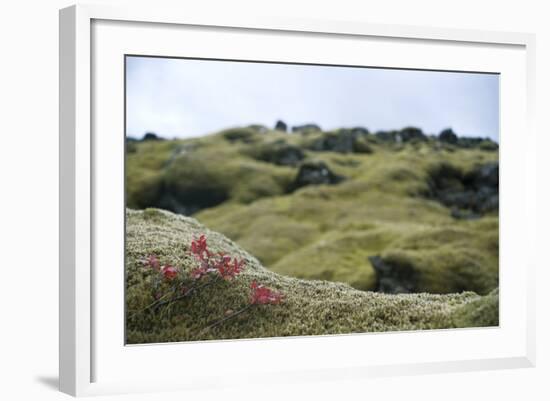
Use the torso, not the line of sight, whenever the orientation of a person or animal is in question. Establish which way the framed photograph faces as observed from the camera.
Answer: facing the viewer and to the right of the viewer
